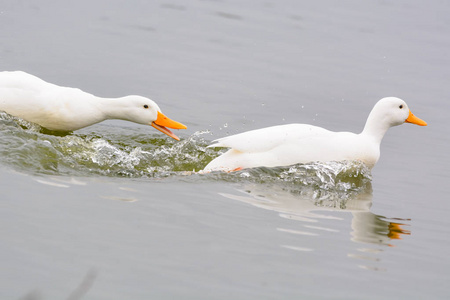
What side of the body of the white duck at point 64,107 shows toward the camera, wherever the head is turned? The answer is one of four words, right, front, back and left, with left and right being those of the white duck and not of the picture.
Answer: right

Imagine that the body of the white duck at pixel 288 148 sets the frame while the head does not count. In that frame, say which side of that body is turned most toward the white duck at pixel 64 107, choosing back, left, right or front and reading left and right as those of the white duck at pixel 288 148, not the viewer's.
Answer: back

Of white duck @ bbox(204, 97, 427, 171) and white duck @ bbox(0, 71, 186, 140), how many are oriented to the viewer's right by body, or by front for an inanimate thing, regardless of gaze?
2

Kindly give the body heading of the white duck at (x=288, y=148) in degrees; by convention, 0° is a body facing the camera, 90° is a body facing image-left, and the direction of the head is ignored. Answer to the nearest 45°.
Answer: approximately 270°

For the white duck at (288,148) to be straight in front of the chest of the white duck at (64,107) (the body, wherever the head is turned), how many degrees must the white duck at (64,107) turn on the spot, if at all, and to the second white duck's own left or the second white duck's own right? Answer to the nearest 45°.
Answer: approximately 45° to the second white duck's own right
